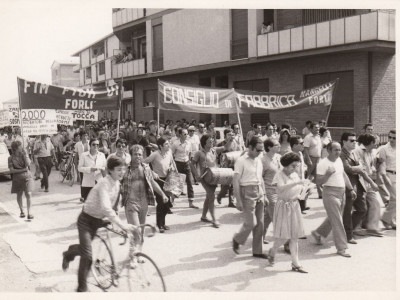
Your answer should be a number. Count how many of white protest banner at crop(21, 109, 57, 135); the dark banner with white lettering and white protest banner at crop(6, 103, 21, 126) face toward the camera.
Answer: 3

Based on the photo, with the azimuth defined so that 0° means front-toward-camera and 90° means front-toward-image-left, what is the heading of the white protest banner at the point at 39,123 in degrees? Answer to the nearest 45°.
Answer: approximately 0°

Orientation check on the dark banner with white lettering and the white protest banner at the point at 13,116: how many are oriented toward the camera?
2

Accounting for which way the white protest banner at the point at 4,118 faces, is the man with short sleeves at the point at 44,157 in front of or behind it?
in front

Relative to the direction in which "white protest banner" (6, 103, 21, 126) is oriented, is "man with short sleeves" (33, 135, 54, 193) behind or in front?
in front

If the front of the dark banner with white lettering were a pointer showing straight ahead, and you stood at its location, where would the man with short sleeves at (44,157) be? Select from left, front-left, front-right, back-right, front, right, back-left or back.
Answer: right

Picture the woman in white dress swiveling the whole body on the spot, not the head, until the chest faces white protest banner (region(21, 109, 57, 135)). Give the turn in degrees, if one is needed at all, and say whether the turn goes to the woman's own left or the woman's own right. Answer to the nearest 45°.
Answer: approximately 180°

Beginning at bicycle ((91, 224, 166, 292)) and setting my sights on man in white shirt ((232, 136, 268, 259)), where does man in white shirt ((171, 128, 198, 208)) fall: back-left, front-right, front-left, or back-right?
front-left

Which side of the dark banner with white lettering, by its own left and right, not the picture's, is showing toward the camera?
front

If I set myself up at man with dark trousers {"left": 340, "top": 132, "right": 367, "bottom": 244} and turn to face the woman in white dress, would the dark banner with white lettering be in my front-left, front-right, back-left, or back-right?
back-right

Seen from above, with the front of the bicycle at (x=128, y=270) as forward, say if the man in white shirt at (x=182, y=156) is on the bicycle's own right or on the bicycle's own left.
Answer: on the bicycle's own left

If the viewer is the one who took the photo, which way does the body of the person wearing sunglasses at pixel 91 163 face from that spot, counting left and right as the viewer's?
facing the viewer and to the right of the viewer

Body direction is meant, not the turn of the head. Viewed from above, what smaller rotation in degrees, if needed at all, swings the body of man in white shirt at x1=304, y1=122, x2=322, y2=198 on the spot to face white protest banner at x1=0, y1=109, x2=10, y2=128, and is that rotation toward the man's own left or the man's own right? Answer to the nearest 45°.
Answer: approximately 135° to the man's own right
